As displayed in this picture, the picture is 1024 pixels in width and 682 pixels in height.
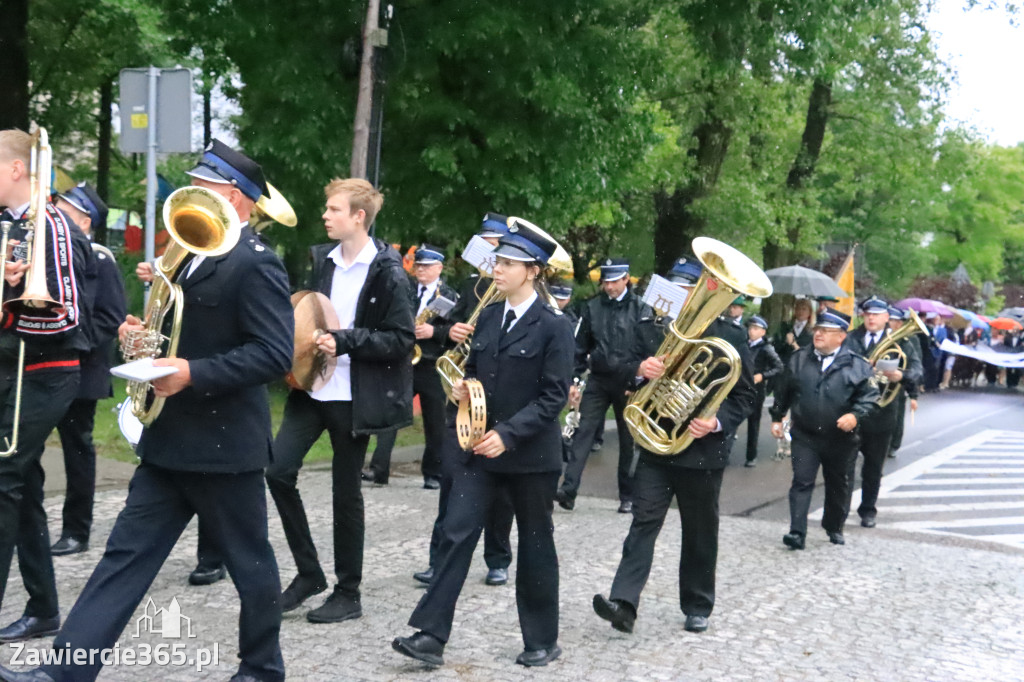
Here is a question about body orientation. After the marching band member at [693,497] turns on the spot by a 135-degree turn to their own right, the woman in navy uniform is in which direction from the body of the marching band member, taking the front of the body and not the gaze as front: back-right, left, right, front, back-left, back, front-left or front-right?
back-left

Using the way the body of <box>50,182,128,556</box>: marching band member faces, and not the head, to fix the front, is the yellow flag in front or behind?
behind

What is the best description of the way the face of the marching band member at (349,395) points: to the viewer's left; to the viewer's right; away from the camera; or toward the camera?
to the viewer's left

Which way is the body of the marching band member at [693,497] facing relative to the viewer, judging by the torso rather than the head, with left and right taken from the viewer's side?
facing the viewer and to the left of the viewer

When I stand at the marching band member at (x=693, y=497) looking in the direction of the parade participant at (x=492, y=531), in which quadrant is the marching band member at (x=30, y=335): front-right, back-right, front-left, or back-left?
front-left

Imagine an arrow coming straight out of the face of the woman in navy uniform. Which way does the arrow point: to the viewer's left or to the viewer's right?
to the viewer's left

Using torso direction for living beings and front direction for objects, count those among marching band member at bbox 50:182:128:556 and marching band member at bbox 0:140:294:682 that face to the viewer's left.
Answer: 2

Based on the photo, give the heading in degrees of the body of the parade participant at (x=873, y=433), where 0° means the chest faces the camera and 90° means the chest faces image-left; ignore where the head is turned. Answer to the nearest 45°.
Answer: approximately 45°

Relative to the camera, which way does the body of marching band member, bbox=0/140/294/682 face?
to the viewer's left

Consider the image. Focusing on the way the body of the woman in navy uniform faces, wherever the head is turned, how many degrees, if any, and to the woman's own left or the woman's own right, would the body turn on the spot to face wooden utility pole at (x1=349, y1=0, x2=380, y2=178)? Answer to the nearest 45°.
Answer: approximately 135° to the woman's own right

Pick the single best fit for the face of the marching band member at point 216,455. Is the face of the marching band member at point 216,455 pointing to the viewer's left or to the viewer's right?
to the viewer's left

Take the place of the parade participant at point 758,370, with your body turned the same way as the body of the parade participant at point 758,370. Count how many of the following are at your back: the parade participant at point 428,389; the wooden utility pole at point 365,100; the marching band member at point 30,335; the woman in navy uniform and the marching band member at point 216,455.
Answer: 0
